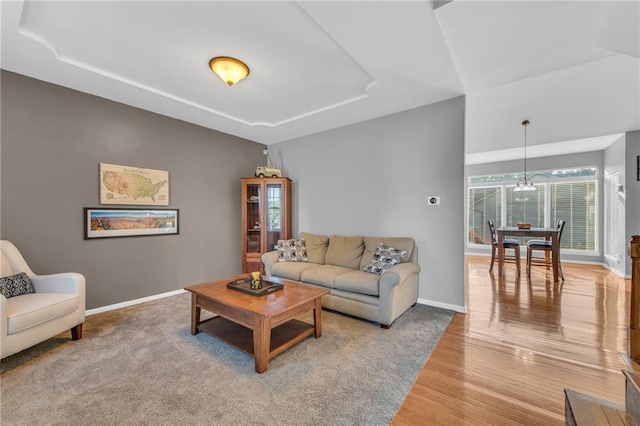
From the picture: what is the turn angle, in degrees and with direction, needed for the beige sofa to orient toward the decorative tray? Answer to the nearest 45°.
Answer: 0° — it already faces it

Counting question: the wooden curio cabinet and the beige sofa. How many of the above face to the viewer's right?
0

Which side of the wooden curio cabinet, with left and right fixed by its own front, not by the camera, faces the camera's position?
front

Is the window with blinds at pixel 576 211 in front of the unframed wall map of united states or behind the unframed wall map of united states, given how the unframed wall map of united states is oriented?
in front

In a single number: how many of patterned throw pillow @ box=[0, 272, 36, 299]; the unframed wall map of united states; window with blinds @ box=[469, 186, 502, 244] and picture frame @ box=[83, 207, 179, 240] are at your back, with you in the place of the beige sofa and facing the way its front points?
1

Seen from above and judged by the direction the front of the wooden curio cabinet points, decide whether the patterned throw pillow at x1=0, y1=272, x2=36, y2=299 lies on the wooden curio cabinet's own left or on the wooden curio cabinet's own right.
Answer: on the wooden curio cabinet's own right

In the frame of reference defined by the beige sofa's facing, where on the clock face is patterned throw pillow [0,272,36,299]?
The patterned throw pillow is roughly at 1 o'clock from the beige sofa.

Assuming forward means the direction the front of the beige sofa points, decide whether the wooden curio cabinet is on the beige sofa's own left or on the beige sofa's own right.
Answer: on the beige sofa's own right

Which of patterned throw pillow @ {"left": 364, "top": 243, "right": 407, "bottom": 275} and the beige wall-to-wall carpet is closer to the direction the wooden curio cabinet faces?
the beige wall-to-wall carpet

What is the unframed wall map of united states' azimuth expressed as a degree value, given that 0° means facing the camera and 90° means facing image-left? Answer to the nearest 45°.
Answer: approximately 315°

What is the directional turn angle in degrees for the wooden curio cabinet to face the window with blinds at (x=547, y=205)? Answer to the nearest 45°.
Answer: approximately 90° to its left

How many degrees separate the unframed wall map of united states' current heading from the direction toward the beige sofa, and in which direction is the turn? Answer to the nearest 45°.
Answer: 0° — it already faces it

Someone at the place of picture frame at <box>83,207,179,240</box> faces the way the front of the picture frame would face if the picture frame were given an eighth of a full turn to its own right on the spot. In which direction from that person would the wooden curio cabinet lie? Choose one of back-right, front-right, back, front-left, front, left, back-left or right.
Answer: left

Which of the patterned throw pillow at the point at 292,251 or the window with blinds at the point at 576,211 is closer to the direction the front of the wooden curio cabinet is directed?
the patterned throw pillow
